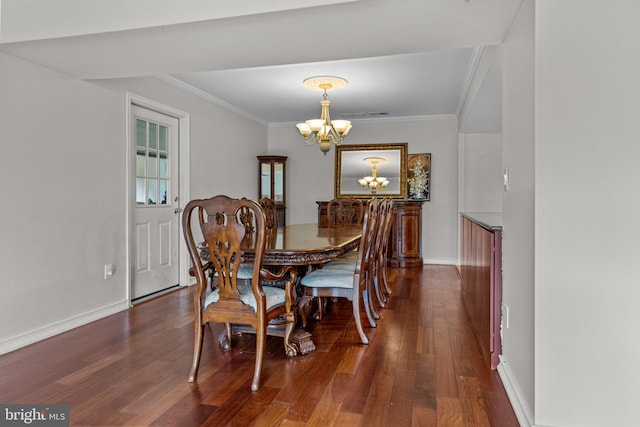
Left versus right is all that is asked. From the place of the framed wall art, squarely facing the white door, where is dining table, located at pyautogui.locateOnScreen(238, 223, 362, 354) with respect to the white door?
left

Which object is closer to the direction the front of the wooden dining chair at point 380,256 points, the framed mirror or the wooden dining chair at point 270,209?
the wooden dining chair

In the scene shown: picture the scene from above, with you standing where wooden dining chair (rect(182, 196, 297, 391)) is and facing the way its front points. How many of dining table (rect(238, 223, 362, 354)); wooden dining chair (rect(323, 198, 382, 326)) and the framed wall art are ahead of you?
3

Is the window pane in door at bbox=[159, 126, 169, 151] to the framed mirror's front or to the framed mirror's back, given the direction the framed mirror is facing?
to the front

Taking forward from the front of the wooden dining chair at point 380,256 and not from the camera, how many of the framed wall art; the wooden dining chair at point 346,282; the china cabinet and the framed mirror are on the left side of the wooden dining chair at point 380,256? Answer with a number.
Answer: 1

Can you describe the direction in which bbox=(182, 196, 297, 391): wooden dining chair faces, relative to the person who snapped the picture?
facing away from the viewer and to the right of the viewer

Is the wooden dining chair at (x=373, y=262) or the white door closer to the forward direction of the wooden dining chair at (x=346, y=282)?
the white door

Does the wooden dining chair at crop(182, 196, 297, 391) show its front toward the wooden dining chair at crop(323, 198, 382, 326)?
yes

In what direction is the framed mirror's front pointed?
toward the camera

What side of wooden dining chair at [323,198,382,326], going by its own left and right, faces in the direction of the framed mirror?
right

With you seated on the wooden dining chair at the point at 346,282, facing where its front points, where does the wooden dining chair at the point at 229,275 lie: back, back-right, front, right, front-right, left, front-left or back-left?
front-left

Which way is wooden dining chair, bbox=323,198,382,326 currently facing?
to the viewer's left

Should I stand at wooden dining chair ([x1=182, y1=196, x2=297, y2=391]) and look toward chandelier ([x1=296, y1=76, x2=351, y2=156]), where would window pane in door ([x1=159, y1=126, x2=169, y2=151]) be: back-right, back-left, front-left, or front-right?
front-left

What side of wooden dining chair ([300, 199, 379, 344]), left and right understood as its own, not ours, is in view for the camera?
left

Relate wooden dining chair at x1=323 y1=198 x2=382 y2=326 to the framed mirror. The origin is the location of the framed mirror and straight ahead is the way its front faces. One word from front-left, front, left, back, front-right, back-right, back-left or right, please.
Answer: front

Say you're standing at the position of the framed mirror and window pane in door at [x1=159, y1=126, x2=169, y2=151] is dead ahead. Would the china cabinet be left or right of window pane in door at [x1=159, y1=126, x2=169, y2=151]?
right

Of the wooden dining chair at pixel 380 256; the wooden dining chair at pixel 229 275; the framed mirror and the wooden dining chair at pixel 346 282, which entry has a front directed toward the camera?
the framed mirror

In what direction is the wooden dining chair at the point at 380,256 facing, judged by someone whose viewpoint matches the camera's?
facing to the left of the viewer

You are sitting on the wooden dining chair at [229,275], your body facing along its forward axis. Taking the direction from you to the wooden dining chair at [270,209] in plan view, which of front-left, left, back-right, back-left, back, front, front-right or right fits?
front-left
